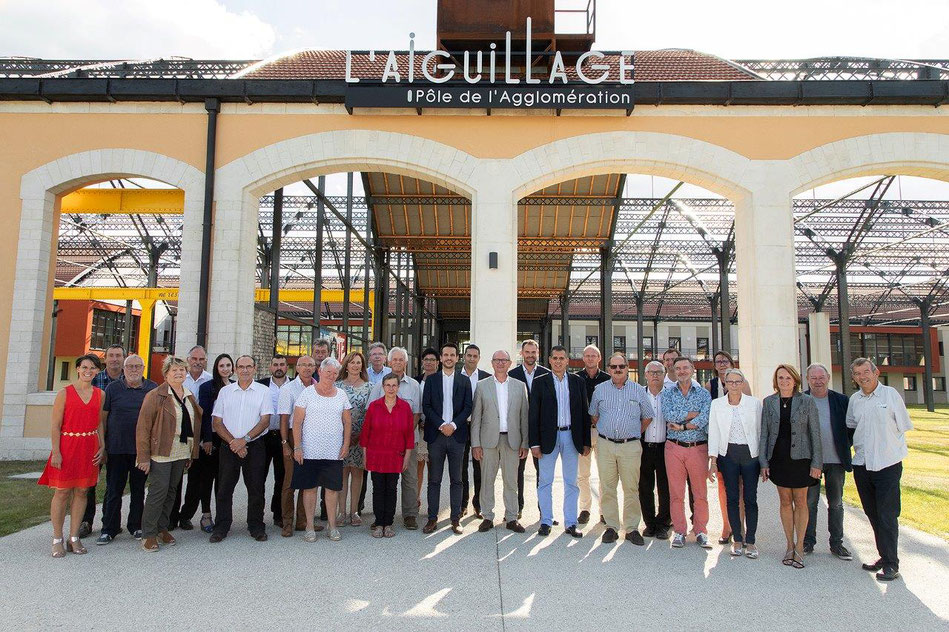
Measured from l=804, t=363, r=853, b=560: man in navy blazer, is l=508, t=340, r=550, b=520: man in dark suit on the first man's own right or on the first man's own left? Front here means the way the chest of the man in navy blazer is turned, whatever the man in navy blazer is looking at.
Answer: on the first man's own right

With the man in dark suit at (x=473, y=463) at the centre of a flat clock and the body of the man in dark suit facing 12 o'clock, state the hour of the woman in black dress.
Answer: The woman in black dress is roughly at 10 o'clock from the man in dark suit.

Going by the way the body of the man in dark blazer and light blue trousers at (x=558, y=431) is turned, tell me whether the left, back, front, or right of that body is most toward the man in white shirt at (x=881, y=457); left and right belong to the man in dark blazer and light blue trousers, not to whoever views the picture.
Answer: left

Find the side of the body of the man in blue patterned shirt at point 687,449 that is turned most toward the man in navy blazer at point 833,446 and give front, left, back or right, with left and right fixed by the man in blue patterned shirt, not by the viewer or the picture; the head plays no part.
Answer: left

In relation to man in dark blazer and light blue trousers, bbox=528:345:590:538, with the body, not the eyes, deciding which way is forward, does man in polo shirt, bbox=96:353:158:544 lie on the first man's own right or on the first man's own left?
on the first man's own right

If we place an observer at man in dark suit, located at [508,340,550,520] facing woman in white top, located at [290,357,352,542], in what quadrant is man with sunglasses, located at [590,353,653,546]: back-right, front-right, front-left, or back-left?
back-left

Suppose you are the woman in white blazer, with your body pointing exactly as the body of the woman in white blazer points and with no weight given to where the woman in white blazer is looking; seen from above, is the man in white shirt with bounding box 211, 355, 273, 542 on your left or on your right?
on your right

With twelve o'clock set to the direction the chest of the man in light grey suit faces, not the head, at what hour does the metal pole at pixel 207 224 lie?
The metal pole is roughly at 4 o'clock from the man in light grey suit.

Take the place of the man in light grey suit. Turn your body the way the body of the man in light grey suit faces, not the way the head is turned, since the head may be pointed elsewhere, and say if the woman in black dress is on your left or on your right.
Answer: on your left
